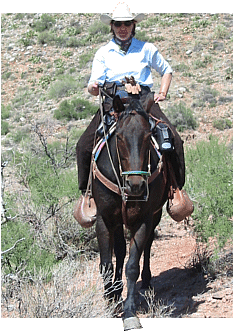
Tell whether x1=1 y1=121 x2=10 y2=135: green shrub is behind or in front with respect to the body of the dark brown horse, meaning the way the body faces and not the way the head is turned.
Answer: behind

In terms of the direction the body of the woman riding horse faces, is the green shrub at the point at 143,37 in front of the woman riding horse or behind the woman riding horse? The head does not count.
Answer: behind

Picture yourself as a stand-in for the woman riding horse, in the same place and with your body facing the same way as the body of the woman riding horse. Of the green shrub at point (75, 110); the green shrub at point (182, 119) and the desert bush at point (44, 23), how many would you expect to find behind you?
3

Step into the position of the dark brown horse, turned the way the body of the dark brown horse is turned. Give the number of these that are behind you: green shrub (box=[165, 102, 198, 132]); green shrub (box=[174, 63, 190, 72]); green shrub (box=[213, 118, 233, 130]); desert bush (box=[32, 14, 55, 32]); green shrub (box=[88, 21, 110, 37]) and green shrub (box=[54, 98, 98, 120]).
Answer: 6

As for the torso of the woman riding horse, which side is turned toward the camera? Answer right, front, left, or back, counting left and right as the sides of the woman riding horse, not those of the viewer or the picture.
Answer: front

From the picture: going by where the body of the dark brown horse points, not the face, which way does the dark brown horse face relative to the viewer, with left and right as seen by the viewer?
facing the viewer

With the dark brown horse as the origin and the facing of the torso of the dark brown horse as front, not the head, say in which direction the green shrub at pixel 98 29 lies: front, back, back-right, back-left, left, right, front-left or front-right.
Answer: back

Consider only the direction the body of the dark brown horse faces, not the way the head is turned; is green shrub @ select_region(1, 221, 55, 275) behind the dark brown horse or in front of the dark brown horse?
behind

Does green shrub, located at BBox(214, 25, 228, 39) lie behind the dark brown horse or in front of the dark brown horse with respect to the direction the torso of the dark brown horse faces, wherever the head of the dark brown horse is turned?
behind

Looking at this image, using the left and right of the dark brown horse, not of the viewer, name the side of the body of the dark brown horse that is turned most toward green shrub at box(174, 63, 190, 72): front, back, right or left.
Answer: back
